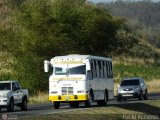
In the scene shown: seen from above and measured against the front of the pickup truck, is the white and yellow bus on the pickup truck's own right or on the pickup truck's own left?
on the pickup truck's own left

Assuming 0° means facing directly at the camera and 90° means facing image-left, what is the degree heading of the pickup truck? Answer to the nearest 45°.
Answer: approximately 45°
